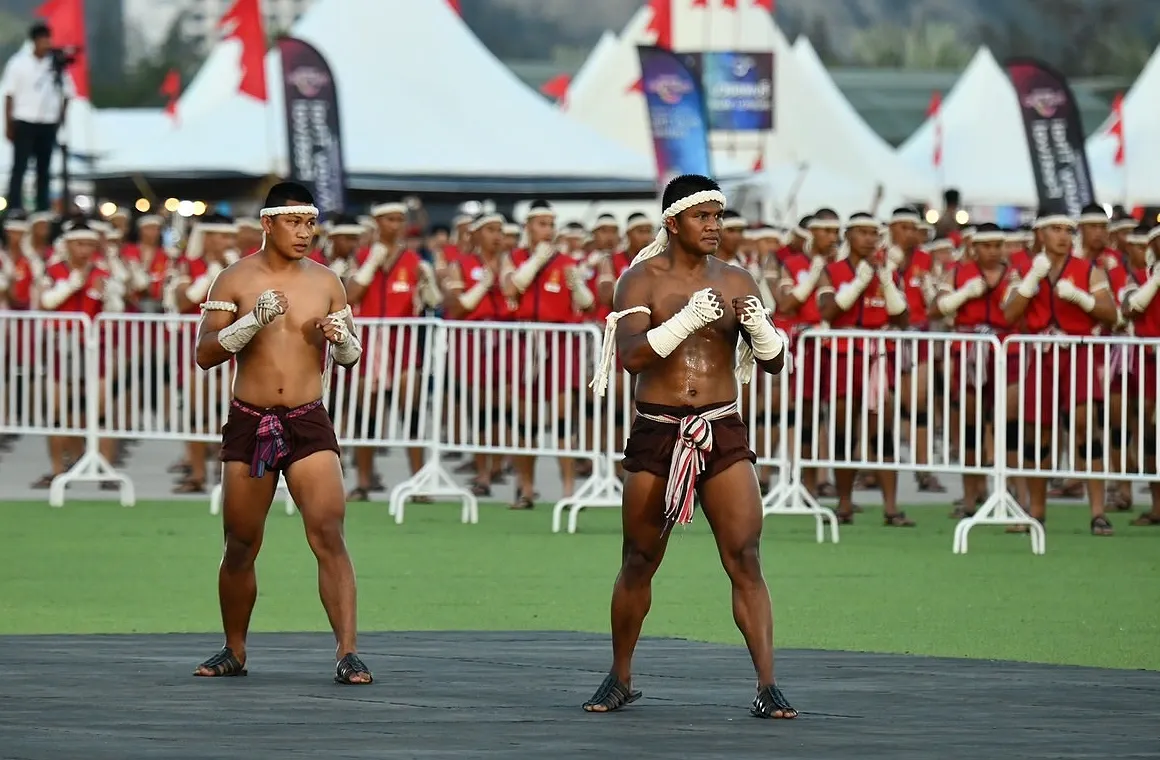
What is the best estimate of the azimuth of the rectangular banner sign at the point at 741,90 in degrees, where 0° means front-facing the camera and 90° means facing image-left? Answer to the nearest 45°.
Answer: approximately 0°

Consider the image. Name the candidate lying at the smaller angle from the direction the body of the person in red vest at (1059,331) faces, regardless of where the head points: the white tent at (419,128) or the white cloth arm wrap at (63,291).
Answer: the white cloth arm wrap

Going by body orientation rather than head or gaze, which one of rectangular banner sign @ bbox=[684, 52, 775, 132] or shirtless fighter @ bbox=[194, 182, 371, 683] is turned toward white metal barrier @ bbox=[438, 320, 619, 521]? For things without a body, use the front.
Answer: the rectangular banner sign

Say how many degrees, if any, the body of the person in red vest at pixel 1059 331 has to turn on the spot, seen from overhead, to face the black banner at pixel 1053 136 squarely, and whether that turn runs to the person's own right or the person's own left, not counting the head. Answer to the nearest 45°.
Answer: approximately 180°

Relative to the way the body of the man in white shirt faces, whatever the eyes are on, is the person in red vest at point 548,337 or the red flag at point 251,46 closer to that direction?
the person in red vest

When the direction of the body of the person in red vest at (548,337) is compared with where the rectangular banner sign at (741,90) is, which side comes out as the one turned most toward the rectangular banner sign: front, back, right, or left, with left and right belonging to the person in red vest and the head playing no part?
back
